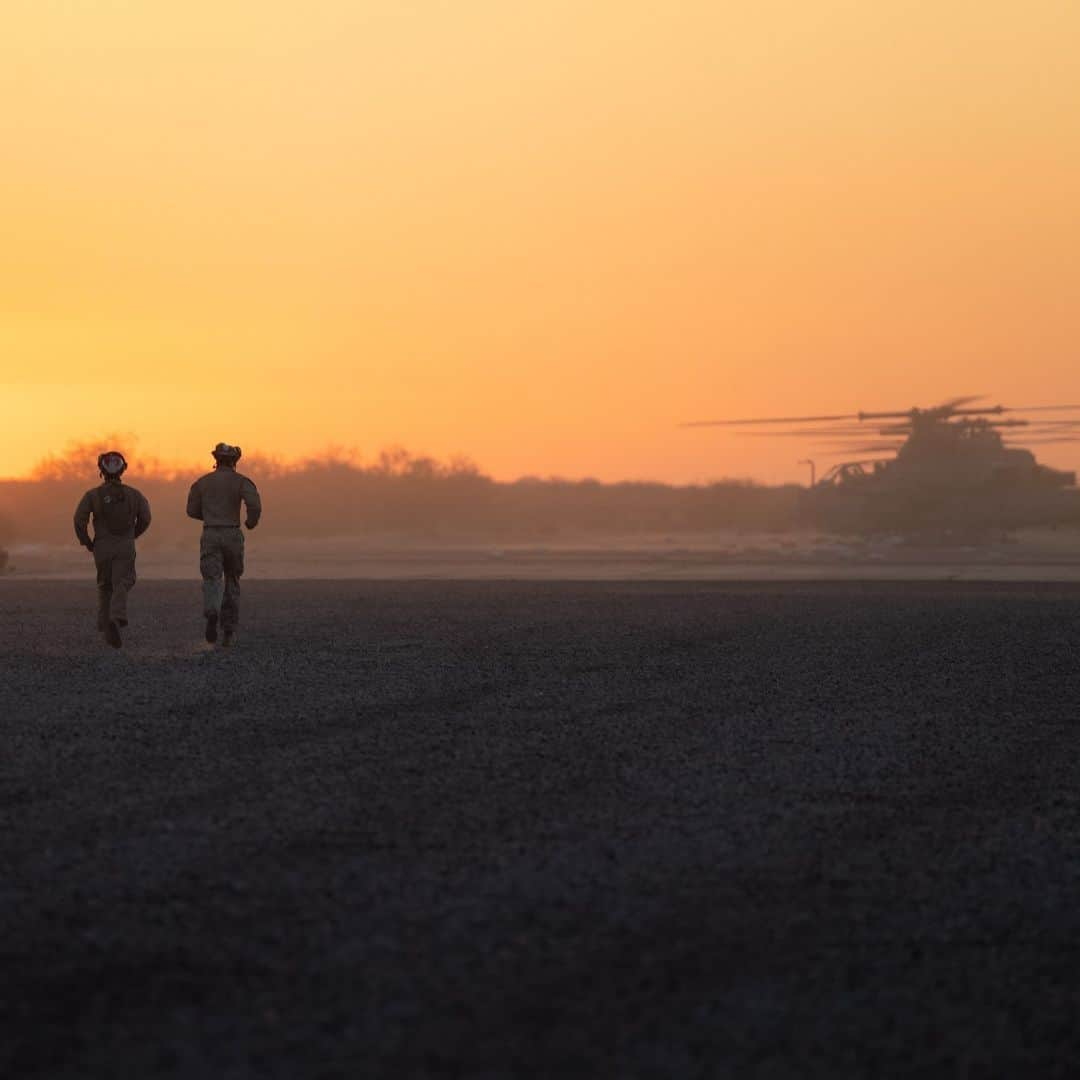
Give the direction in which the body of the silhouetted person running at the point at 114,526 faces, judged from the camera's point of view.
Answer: away from the camera

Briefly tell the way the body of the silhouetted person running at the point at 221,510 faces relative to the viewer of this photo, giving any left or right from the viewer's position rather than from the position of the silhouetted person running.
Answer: facing away from the viewer

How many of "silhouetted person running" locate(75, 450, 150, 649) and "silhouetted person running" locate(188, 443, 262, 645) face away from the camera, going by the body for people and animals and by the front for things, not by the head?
2

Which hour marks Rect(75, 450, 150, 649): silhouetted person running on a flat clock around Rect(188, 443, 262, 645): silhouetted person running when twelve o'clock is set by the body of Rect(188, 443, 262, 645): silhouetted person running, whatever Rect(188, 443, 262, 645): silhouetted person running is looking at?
Rect(75, 450, 150, 649): silhouetted person running is roughly at 9 o'clock from Rect(188, 443, 262, 645): silhouetted person running.

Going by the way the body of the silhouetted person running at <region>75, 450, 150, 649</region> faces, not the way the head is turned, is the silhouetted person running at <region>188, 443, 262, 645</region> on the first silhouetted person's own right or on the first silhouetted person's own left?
on the first silhouetted person's own right

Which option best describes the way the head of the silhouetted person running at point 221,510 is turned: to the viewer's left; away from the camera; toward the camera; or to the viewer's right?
away from the camera
